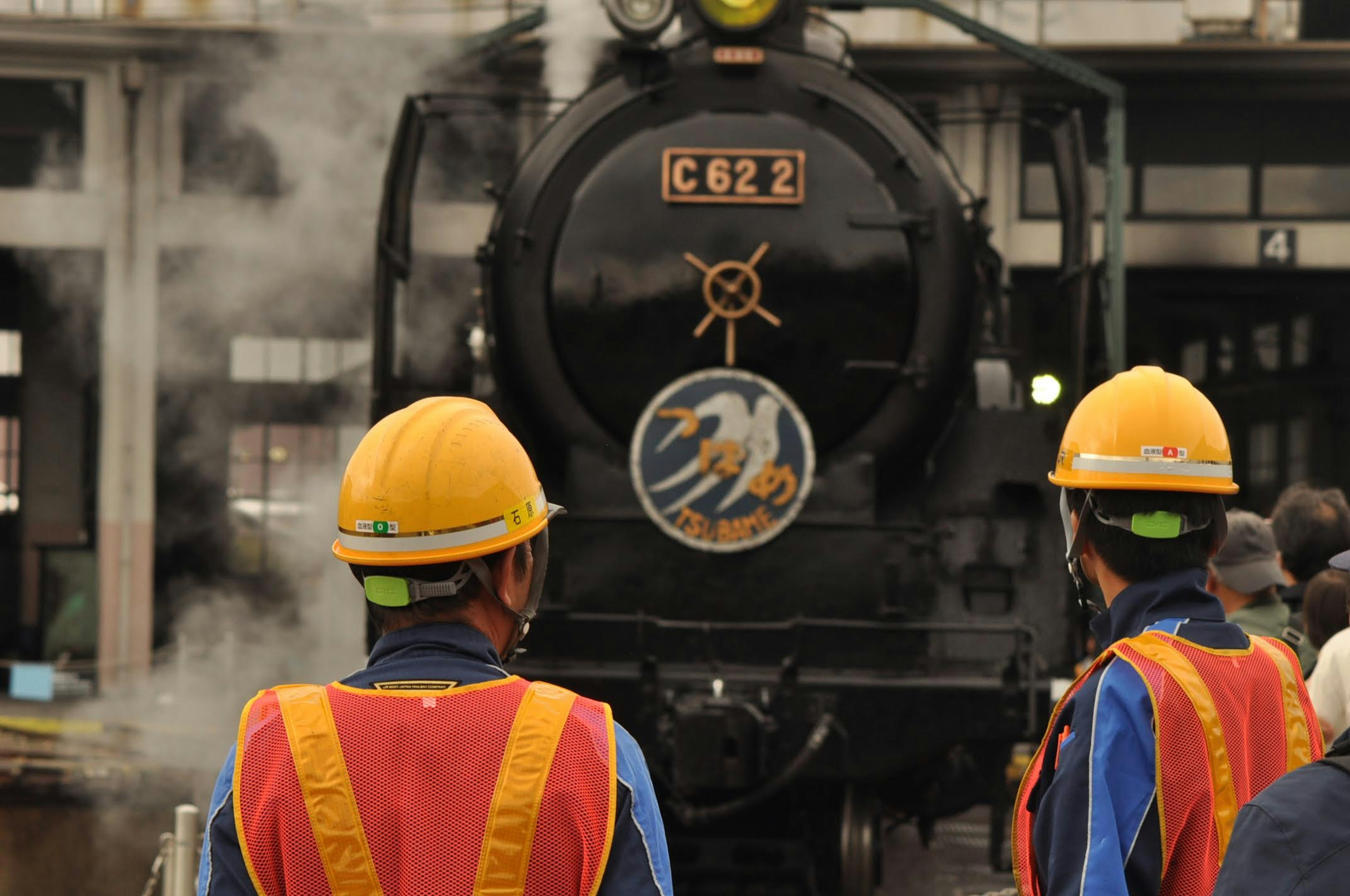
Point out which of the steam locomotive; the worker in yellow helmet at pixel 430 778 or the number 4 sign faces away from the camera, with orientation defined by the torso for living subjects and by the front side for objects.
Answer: the worker in yellow helmet

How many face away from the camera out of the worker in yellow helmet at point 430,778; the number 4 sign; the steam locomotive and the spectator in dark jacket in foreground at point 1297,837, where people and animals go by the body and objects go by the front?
2

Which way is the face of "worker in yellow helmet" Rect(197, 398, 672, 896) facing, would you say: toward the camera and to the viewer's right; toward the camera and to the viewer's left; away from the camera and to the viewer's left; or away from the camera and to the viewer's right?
away from the camera and to the viewer's right

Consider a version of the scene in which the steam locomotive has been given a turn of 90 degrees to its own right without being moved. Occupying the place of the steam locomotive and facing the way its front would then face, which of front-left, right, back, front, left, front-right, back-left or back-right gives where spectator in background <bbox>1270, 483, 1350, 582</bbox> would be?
back-left

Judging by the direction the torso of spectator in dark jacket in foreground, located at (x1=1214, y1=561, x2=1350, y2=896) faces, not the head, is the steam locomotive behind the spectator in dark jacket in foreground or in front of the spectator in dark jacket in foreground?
in front

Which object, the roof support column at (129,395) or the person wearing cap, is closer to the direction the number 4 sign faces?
the person wearing cap

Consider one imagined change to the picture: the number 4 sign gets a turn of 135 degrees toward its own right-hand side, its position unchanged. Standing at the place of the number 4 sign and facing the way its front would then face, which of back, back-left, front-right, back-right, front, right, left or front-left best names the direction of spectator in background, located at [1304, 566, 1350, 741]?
back-left

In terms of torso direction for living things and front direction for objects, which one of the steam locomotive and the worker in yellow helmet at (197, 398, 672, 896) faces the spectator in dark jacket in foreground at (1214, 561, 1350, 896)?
the steam locomotive

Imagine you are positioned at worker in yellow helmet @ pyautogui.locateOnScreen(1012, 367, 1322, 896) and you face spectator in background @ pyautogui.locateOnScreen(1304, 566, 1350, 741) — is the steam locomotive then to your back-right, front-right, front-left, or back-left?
front-left

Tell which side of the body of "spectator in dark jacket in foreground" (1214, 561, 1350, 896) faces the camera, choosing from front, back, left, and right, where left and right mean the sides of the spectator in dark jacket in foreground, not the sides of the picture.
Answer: back

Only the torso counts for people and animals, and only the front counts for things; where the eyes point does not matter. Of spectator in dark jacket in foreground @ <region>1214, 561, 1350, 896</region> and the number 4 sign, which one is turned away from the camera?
the spectator in dark jacket in foreground

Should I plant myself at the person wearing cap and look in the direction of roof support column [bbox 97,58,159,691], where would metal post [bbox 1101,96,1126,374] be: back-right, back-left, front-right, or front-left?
front-right

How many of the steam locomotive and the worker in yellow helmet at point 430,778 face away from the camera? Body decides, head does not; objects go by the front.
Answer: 1

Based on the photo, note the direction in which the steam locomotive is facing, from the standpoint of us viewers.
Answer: facing the viewer

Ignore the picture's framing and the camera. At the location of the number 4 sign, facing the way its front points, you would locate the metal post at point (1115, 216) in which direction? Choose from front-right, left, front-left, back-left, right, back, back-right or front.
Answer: front

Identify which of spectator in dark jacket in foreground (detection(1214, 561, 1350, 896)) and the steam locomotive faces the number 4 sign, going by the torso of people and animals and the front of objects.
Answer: the spectator in dark jacket in foreground

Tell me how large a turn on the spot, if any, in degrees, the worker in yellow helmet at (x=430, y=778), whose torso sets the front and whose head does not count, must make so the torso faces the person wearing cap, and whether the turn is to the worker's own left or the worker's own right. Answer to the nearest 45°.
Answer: approximately 45° to the worker's own right

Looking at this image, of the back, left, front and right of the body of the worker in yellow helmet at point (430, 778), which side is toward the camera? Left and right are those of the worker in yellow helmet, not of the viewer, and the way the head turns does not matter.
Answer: back

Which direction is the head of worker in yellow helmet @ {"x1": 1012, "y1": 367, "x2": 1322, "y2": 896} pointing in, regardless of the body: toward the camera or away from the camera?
away from the camera

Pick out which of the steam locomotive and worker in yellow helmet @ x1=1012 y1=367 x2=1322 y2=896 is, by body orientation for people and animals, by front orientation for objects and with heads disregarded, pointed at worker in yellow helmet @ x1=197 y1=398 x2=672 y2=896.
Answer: the steam locomotive
